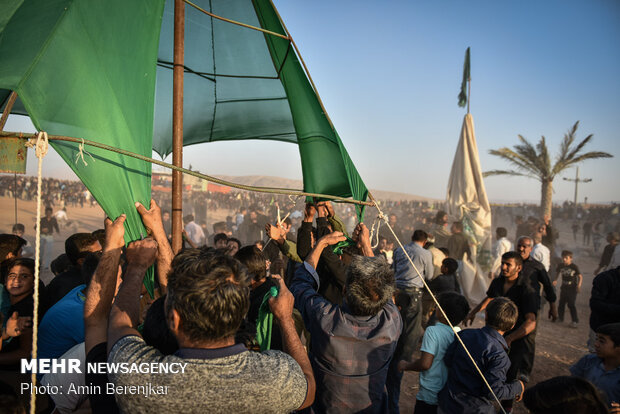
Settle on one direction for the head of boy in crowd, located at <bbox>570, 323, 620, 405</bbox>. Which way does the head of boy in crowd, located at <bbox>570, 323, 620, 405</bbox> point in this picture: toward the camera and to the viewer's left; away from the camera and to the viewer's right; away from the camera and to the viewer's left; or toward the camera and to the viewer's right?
toward the camera and to the viewer's left

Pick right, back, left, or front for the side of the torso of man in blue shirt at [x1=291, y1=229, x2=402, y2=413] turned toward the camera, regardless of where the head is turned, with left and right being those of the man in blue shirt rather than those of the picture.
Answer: back

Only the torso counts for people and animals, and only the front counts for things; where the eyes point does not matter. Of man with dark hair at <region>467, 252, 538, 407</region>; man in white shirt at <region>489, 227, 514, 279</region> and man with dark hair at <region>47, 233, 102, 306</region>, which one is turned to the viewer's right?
man with dark hair at <region>47, 233, 102, 306</region>

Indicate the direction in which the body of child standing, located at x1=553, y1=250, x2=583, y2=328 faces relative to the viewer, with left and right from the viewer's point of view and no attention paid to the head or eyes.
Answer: facing the viewer

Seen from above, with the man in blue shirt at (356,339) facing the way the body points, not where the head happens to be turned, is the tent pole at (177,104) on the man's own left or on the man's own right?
on the man's own left

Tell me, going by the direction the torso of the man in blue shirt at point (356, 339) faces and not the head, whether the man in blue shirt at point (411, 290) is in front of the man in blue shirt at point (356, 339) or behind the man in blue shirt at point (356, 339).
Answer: in front

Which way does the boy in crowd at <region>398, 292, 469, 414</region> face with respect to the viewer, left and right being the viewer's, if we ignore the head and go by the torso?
facing away from the viewer and to the left of the viewer

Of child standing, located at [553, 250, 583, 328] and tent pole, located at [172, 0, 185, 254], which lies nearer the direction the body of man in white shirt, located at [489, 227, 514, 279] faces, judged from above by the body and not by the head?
the tent pole

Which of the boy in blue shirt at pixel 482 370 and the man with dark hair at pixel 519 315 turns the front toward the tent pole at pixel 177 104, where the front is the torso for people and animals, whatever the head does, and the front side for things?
the man with dark hair

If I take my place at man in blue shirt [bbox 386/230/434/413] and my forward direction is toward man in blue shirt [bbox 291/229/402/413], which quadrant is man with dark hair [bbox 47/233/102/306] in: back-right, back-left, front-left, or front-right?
front-right

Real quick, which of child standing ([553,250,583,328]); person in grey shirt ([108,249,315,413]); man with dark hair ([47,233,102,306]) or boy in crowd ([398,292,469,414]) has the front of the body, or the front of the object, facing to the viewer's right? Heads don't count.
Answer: the man with dark hair

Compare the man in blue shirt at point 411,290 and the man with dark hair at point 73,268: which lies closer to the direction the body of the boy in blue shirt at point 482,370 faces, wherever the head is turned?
the man in blue shirt

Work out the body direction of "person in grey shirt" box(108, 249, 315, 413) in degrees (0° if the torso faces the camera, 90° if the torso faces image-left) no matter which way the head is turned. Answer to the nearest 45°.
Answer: approximately 180°
